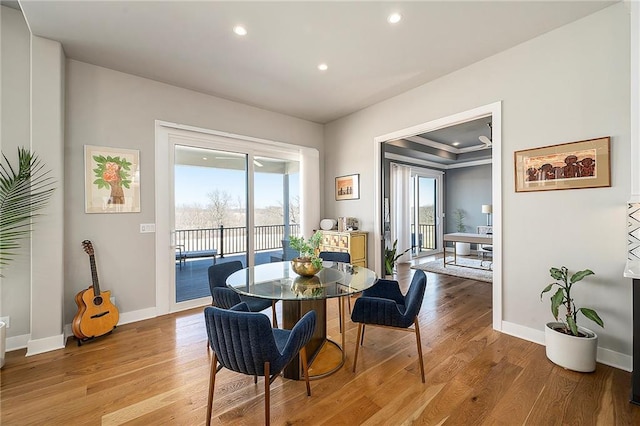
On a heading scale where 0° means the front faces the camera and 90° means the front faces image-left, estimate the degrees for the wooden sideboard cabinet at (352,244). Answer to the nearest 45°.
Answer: approximately 45°

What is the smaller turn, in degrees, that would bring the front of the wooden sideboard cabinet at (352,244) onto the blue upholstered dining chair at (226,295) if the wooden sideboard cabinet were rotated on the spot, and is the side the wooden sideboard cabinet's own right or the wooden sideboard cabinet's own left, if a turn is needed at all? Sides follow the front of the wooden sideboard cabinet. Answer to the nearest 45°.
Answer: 0° — it already faces it

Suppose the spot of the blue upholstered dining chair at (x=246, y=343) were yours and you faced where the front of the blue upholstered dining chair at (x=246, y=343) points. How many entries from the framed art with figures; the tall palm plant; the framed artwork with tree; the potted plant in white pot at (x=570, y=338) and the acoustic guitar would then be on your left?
3

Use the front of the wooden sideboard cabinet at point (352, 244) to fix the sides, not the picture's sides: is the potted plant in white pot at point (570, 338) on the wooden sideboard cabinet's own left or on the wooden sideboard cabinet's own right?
on the wooden sideboard cabinet's own left

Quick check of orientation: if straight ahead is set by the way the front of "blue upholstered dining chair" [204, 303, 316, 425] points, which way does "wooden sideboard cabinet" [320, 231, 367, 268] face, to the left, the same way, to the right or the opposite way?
the opposite way

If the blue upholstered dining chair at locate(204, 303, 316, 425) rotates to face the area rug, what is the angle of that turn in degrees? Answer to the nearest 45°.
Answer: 0° — it already faces it

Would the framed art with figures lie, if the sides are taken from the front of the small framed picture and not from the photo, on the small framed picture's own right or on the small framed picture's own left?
on the small framed picture's own left

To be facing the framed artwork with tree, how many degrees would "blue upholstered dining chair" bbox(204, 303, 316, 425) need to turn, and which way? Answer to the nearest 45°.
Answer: approximately 90° to its left

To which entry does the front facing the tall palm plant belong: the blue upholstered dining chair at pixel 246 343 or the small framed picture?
the small framed picture

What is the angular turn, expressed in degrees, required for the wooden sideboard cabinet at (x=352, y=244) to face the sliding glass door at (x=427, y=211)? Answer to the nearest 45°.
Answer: approximately 180°

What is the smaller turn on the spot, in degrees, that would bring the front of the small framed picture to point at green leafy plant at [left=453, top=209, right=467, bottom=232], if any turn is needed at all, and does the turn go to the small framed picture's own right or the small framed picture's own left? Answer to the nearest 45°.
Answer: approximately 180°

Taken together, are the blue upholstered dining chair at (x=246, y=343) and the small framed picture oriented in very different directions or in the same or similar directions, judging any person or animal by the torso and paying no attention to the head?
very different directions
